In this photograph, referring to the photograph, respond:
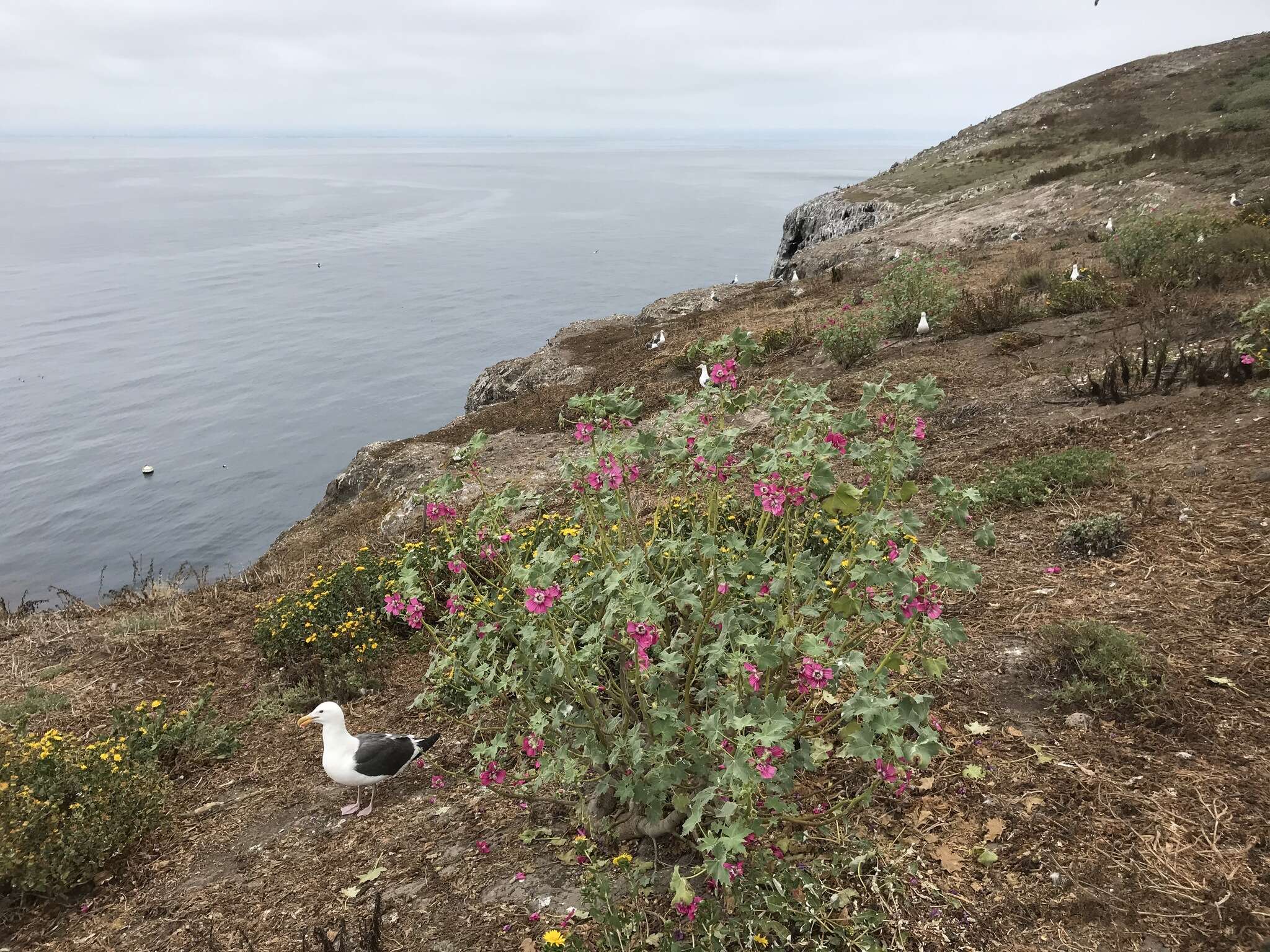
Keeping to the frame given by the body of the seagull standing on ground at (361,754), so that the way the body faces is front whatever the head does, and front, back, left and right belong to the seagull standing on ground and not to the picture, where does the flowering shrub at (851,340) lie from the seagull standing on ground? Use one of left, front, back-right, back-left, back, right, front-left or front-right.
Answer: back-right

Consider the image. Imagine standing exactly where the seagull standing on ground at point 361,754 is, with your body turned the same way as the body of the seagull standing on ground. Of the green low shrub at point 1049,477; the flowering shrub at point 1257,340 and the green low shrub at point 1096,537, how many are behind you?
3

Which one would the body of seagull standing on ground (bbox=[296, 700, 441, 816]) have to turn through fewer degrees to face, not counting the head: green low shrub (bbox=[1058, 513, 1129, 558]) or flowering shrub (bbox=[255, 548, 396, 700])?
the flowering shrub

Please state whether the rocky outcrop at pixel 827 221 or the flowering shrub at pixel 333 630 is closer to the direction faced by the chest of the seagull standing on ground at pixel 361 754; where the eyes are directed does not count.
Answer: the flowering shrub

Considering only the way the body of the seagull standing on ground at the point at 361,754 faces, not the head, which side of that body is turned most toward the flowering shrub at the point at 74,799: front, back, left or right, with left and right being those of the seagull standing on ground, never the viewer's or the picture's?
front

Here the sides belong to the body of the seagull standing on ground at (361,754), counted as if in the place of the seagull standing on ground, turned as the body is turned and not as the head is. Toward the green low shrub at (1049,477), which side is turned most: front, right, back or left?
back

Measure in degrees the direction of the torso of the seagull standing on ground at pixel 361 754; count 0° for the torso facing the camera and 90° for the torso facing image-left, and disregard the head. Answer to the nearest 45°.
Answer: approximately 90°

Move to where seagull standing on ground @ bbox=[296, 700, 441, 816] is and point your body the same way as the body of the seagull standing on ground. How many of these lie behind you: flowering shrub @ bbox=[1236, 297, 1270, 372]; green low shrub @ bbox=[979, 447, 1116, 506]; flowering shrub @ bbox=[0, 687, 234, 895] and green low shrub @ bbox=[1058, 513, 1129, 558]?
3

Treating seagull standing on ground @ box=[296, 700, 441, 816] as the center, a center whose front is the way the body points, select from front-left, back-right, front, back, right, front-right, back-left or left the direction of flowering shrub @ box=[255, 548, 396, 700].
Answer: right

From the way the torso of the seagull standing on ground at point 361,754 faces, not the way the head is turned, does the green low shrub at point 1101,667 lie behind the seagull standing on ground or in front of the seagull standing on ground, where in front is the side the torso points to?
behind

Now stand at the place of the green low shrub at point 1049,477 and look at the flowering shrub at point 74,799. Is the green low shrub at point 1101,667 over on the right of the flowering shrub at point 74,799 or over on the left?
left
